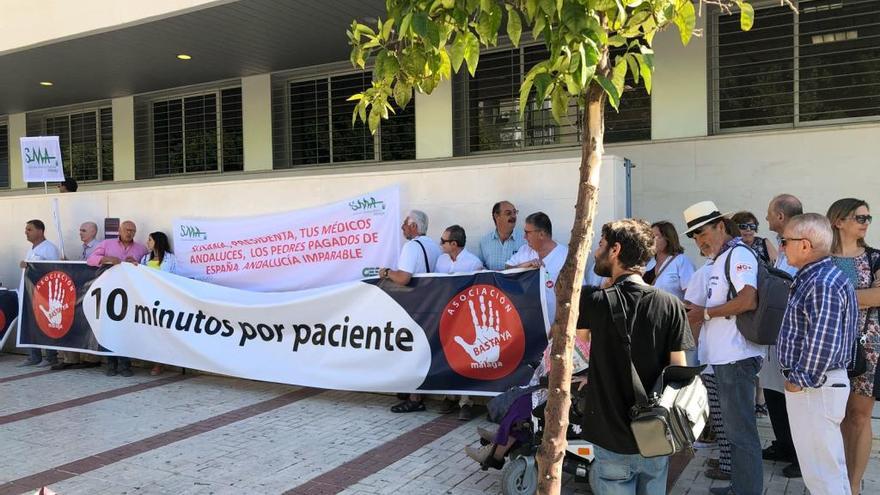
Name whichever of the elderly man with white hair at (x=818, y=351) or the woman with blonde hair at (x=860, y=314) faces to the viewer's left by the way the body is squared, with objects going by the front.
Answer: the elderly man with white hair

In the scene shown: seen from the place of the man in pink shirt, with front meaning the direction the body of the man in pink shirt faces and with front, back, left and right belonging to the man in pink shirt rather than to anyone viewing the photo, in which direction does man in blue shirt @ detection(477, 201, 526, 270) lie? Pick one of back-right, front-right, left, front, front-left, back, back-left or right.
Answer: front-left

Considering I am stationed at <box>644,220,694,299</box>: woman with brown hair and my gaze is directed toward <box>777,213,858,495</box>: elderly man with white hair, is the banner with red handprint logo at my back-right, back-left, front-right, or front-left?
back-right

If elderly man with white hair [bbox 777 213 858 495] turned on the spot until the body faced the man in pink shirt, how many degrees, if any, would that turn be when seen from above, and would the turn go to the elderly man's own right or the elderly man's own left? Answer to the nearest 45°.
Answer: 0° — they already face them

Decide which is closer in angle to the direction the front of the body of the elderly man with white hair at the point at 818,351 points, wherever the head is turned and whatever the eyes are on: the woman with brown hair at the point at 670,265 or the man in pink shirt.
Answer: the man in pink shirt

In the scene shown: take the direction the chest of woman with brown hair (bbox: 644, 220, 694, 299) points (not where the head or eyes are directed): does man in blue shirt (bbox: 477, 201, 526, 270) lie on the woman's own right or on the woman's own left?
on the woman's own right

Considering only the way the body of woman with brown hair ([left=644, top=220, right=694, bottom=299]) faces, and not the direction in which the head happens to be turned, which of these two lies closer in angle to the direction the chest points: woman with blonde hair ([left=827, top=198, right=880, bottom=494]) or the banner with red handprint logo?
the banner with red handprint logo

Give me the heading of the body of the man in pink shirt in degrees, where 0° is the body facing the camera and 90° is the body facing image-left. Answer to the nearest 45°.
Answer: approximately 0°

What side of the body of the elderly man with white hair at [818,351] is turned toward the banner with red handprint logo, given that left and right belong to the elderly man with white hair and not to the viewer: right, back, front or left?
front

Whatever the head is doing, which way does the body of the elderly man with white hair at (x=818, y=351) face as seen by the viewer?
to the viewer's left

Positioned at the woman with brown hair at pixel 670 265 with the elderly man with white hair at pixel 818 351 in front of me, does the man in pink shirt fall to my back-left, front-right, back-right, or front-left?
back-right

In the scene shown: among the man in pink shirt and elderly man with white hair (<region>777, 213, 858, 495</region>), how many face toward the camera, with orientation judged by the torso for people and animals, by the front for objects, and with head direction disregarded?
1

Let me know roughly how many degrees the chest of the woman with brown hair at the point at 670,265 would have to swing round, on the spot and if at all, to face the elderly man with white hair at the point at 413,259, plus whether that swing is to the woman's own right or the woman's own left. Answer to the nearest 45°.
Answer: approximately 45° to the woman's own right
